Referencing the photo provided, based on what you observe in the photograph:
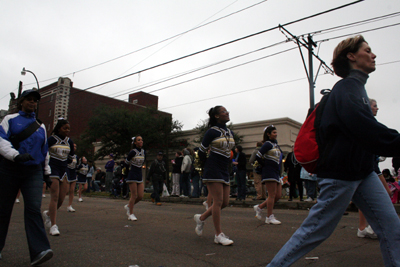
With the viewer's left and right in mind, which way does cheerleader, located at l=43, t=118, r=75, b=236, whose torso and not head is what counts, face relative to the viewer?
facing the viewer and to the right of the viewer

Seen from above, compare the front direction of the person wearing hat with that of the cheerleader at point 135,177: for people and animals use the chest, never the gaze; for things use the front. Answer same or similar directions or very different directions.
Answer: same or similar directions

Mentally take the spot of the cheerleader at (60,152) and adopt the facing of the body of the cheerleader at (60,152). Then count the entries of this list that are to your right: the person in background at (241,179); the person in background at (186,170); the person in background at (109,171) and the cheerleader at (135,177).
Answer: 0

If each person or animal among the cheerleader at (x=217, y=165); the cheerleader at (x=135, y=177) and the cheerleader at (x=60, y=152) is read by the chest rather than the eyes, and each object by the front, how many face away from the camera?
0

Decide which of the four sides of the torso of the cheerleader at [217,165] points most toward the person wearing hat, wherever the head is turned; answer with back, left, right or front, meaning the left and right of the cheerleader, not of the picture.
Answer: right

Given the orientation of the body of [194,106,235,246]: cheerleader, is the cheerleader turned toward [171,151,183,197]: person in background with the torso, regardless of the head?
no

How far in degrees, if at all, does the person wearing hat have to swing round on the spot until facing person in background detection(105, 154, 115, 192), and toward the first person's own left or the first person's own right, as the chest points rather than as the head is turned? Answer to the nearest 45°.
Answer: approximately 135° to the first person's own left

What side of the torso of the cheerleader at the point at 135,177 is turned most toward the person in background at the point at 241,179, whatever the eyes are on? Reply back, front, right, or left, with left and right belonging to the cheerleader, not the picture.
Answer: left

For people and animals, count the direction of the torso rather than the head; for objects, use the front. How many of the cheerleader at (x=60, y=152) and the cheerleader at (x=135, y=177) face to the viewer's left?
0

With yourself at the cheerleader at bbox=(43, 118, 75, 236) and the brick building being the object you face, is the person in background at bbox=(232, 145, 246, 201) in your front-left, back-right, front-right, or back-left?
front-right

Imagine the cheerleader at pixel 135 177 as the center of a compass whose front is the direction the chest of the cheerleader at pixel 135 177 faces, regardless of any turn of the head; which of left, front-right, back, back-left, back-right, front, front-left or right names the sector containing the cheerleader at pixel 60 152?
right

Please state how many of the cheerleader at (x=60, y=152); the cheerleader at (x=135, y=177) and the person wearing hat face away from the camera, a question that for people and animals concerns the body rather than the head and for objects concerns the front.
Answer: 0

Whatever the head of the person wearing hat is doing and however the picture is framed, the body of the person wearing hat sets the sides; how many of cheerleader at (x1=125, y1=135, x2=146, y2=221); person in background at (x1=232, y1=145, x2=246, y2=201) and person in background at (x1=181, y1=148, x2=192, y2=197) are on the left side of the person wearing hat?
3

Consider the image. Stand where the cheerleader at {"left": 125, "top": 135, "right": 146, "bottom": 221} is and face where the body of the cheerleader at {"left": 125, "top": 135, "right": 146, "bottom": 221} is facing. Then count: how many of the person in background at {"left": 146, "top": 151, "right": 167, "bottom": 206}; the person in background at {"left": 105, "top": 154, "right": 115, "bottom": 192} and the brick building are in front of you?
0

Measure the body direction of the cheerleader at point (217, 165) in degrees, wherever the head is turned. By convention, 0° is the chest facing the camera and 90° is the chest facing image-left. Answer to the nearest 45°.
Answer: approximately 315°

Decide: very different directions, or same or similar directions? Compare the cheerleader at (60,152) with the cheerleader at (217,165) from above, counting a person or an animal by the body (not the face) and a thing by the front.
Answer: same or similar directions

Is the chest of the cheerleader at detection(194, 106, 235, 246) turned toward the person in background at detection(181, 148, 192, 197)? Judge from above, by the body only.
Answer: no

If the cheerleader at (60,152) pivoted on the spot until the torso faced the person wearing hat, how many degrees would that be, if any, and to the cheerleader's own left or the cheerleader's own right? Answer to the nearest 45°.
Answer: approximately 45° to the cheerleader's own right

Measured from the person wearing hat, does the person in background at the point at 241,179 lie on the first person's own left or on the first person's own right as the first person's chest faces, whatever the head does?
on the first person's own left
